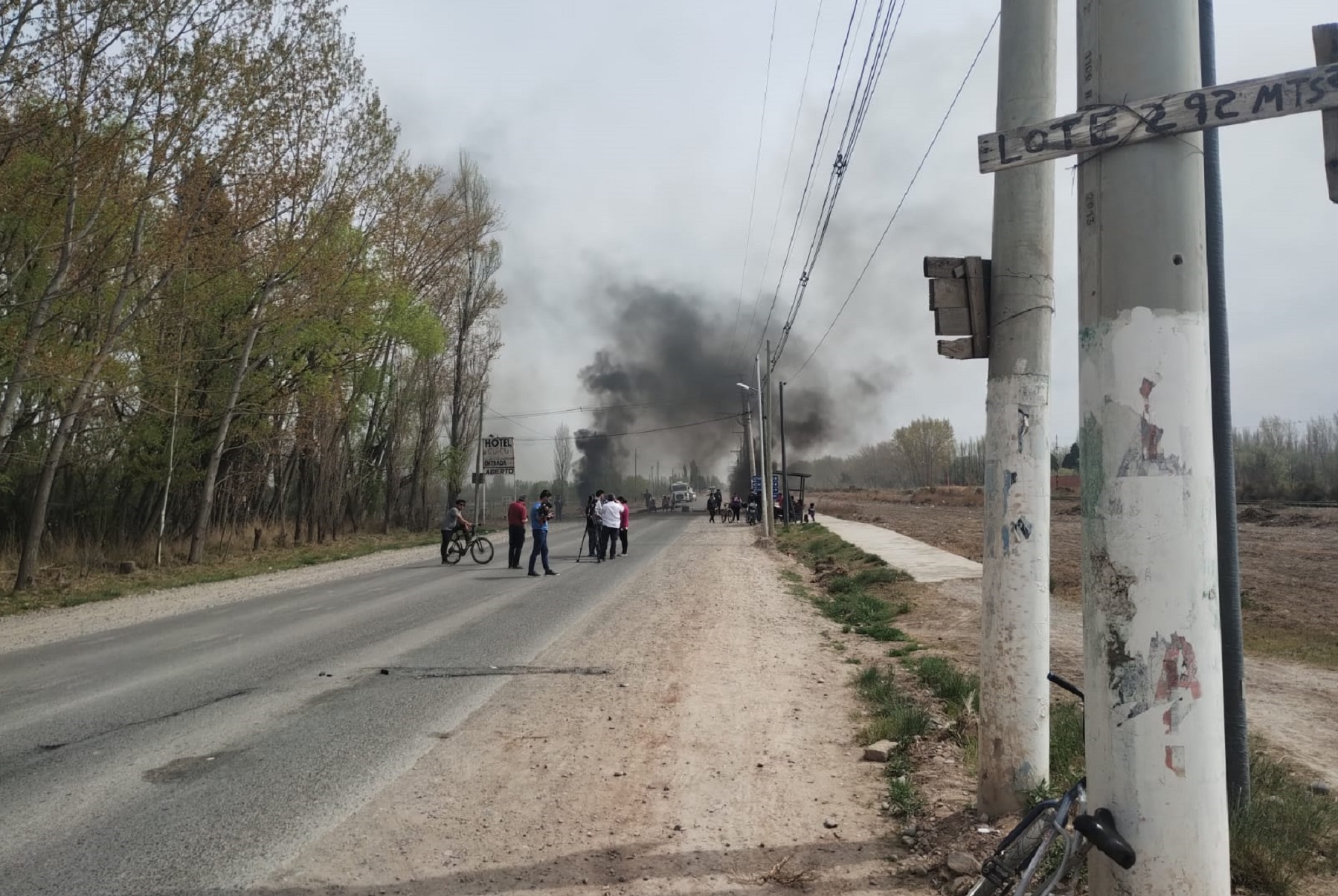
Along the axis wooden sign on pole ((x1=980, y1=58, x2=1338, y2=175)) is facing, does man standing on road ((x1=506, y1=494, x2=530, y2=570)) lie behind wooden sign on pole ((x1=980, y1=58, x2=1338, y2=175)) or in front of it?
behind

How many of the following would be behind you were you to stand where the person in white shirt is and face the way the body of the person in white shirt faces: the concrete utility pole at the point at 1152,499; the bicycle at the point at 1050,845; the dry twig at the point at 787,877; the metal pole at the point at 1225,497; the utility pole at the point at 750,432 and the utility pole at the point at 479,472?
4

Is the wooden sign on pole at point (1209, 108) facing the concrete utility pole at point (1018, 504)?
no

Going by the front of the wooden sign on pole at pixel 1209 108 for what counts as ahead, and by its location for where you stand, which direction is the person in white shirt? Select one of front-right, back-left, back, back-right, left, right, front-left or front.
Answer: back-right

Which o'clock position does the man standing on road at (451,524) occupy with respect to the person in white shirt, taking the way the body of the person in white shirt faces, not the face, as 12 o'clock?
The man standing on road is roughly at 9 o'clock from the person in white shirt.

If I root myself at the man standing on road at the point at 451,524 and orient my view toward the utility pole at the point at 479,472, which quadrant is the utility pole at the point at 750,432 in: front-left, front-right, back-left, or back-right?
front-right

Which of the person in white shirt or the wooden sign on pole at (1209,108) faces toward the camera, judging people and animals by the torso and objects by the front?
the wooden sign on pole

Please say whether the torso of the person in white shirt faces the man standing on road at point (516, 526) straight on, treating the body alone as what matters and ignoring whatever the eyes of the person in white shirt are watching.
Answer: no

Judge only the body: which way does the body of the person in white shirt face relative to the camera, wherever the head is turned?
away from the camera

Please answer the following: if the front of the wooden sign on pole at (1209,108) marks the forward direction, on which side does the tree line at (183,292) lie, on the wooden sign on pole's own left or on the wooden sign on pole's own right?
on the wooden sign on pole's own right

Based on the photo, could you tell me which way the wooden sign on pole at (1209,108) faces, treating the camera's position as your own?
facing the viewer

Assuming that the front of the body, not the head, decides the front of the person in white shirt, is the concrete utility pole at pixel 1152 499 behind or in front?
behind
